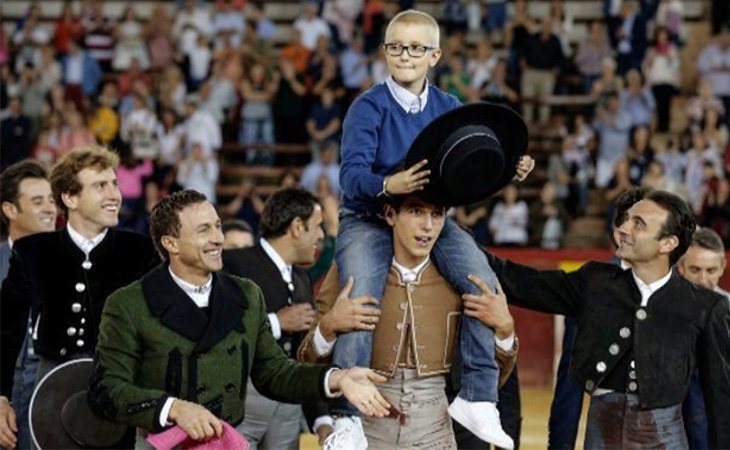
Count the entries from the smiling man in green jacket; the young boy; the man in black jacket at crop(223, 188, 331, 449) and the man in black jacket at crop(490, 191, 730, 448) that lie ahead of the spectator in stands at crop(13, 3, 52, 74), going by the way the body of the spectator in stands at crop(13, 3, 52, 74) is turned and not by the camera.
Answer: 4

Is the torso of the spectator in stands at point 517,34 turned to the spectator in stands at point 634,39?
no

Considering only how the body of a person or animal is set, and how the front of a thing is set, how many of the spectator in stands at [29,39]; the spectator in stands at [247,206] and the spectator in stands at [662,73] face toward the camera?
3

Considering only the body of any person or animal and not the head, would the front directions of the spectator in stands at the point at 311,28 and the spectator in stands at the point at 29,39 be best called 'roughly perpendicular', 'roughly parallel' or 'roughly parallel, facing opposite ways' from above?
roughly parallel

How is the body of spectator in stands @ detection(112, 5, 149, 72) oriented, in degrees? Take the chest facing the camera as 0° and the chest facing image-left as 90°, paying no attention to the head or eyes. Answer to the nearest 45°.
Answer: approximately 0°

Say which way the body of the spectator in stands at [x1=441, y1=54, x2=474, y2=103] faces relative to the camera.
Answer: toward the camera

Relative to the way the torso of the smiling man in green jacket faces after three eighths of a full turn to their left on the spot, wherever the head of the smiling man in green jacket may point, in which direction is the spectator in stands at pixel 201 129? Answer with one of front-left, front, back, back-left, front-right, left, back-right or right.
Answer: front

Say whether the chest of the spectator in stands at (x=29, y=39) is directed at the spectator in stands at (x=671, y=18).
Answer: no

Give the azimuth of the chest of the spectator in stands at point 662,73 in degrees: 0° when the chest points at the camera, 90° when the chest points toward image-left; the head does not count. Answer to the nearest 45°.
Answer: approximately 0°

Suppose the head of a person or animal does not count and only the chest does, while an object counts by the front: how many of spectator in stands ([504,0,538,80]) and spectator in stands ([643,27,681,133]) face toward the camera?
2

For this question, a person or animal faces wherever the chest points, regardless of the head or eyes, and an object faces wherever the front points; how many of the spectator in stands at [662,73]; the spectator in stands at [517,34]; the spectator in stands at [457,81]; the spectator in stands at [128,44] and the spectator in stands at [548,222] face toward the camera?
5

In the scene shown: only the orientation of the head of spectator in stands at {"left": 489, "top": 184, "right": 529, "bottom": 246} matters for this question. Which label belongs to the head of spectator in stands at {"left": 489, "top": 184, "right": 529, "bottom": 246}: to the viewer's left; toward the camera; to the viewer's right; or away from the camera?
toward the camera

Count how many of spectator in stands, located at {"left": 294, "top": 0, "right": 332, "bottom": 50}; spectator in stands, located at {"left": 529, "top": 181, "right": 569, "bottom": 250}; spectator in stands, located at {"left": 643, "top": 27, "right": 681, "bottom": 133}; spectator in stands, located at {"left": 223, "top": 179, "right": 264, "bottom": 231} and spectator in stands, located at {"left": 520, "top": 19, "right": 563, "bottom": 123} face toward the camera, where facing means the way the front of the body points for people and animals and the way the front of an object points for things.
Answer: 5

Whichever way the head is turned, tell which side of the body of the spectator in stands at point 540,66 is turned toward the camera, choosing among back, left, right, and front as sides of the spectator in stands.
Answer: front

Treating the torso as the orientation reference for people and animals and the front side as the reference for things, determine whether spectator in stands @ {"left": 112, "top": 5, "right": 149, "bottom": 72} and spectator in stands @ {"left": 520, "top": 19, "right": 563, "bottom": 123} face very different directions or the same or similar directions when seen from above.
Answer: same or similar directions

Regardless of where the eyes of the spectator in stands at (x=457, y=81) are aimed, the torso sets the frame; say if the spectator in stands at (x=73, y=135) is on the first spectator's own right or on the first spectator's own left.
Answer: on the first spectator's own right

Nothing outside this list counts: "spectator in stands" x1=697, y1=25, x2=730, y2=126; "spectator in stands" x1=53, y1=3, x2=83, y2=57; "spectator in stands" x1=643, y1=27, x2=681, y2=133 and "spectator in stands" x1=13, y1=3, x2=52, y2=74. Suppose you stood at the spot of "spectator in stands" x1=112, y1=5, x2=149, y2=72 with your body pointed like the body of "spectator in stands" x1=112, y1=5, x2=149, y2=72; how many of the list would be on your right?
2

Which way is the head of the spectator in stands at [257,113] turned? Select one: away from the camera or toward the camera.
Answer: toward the camera
